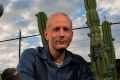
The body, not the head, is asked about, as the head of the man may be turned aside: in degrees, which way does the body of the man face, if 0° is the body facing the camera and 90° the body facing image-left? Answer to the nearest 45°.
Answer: approximately 0°

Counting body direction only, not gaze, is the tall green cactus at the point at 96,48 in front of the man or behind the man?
behind
